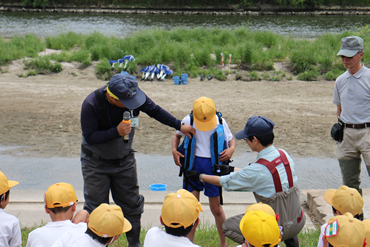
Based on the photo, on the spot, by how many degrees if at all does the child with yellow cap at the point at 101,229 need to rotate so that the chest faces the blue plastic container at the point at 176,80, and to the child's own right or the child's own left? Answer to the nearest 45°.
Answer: approximately 45° to the child's own left

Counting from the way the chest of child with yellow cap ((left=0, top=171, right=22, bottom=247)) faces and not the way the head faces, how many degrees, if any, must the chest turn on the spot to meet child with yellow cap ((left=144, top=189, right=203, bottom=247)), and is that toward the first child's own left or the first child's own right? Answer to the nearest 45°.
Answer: approximately 90° to the first child's own right

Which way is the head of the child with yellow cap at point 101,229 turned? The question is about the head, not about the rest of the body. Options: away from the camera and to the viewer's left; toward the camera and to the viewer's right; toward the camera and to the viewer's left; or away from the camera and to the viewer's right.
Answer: away from the camera and to the viewer's right

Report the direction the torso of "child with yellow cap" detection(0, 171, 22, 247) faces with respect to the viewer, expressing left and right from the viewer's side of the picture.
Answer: facing away from the viewer and to the right of the viewer

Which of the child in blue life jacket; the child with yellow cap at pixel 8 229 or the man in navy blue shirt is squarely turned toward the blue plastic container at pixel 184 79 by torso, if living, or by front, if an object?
the child with yellow cap

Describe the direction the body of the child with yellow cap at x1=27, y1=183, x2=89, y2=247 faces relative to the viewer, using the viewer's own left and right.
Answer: facing away from the viewer

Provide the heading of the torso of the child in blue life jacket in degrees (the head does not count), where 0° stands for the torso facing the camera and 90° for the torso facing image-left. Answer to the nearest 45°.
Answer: approximately 0°

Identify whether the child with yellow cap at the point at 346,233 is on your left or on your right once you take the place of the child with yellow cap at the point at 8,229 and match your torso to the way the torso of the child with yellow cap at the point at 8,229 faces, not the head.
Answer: on your right

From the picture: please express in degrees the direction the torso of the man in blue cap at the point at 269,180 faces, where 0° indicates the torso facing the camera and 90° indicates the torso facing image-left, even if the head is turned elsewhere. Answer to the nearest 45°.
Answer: approximately 135°

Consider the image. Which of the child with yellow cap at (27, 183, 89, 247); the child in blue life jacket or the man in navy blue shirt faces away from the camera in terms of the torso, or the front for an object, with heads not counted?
the child with yellow cap

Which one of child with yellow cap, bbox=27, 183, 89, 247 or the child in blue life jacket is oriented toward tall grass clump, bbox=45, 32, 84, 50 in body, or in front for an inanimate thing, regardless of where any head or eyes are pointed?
the child with yellow cap

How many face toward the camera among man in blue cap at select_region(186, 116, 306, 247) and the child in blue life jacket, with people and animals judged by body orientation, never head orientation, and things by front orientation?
1

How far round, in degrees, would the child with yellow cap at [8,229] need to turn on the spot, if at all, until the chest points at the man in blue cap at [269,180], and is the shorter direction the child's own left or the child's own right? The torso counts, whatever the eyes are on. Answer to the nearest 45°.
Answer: approximately 45° to the child's own right

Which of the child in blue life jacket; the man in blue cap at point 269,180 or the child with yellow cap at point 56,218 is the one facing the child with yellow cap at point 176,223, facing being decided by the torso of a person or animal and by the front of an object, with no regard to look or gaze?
the child in blue life jacket

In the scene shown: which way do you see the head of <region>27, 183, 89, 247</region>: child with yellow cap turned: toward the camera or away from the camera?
away from the camera
